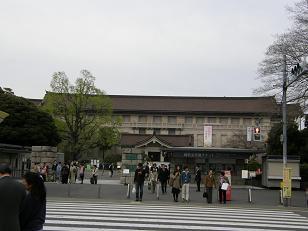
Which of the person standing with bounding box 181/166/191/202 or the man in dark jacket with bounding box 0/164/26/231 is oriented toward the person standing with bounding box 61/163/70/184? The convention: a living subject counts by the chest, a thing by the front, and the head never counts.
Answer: the man in dark jacket

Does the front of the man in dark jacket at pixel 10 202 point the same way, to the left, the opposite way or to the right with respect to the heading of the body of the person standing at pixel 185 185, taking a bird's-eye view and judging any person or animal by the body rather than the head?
the opposite way

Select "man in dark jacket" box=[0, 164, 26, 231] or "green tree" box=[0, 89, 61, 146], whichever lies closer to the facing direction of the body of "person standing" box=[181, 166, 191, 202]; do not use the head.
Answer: the man in dark jacket

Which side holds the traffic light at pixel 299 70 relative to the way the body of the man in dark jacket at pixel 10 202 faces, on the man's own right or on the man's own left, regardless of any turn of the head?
on the man's own right

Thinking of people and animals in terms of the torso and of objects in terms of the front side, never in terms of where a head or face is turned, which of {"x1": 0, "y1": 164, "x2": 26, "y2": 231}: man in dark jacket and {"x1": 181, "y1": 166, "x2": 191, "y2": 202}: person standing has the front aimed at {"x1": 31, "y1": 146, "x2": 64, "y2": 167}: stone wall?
the man in dark jacket

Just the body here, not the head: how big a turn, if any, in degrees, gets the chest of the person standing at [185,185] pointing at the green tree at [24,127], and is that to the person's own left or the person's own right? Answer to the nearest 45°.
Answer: approximately 135° to the person's own right

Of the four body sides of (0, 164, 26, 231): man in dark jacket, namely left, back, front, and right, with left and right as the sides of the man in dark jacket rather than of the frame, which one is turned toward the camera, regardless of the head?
back

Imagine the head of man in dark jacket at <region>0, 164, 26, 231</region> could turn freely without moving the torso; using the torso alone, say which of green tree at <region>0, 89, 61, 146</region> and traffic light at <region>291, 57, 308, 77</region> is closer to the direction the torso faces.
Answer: the green tree
